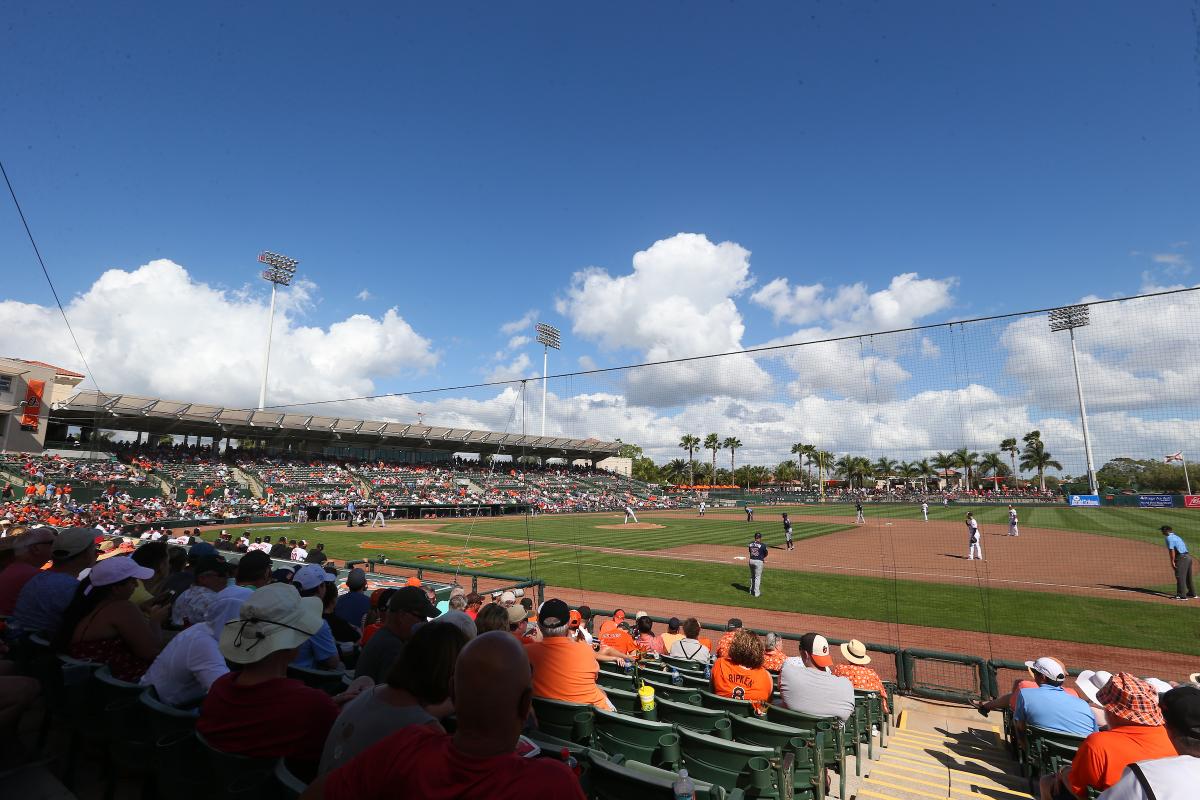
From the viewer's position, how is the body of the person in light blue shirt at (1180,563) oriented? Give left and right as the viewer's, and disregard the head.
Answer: facing to the left of the viewer

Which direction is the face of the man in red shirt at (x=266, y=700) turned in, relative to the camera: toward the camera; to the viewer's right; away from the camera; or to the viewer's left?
away from the camera

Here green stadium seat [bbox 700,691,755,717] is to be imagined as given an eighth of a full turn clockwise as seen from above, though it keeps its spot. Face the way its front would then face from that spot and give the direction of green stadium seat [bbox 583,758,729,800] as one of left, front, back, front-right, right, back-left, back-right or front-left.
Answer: right

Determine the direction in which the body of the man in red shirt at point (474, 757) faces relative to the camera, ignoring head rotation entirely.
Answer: away from the camera

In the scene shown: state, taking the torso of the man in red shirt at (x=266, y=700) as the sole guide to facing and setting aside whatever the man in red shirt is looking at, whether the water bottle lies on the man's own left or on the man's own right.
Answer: on the man's own right

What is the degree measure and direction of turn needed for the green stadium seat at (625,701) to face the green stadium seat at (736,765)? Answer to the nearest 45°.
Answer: approximately 90° to its right

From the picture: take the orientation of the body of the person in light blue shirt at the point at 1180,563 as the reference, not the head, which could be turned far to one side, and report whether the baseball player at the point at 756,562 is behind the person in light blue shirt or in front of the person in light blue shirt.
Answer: in front

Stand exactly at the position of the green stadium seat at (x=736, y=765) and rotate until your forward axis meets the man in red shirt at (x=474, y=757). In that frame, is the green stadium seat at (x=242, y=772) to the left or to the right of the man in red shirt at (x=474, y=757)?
right

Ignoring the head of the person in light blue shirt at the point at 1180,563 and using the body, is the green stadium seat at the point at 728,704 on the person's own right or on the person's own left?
on the person's own left

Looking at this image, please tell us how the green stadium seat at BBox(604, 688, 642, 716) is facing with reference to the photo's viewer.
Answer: facing away from the viewer and to the right of the viewer

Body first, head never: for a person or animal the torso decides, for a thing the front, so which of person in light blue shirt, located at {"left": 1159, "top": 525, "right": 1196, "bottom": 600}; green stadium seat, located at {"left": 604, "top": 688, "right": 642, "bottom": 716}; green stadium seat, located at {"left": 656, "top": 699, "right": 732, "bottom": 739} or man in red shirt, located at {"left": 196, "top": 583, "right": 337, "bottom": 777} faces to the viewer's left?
the person in light blue shirt

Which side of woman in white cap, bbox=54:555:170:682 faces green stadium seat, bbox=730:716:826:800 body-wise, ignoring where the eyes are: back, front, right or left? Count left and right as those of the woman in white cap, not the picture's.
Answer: right

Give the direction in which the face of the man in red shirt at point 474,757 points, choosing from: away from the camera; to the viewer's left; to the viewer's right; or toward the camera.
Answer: away from the camera

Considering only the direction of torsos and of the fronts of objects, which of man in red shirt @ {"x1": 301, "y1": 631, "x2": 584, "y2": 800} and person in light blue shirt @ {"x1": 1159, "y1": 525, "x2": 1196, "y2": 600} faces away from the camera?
the man in red shirt
